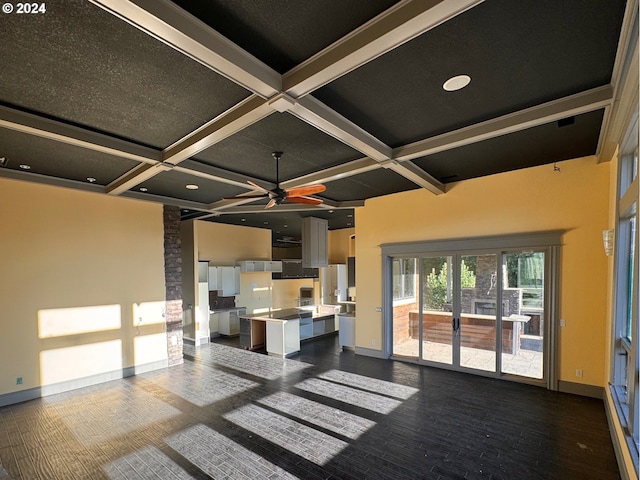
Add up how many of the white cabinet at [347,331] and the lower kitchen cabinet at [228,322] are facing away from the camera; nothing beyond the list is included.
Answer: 0

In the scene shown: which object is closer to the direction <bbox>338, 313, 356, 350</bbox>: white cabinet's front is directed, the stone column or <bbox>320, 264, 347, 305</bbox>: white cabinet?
the stone column

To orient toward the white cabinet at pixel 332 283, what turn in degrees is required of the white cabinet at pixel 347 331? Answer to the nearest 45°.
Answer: approximately 135° to its right

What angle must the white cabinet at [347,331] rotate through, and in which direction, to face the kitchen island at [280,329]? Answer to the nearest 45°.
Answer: approximately 45° to its right

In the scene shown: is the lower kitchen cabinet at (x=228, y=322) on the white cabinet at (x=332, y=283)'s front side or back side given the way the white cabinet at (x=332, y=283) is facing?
on the front side

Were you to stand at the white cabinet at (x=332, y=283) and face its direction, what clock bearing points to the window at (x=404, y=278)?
The window is roughly at 10 o'clock from the white cabinet.

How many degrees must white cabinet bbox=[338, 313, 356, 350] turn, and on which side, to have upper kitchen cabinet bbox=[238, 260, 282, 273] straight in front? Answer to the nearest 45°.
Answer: approximately 90° to its right

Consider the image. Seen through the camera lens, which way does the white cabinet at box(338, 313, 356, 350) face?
facing the viewer and to the left of the viewer

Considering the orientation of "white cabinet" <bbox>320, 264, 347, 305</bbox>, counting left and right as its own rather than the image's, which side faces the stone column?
front

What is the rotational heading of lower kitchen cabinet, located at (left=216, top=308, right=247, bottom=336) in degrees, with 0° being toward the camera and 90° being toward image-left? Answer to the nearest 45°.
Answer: approximately 315°

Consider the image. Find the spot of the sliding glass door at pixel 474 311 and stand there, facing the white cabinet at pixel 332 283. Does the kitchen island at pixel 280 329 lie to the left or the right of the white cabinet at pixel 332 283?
left

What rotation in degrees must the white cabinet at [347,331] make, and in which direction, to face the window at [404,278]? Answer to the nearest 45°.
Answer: approximately 90° to its left
